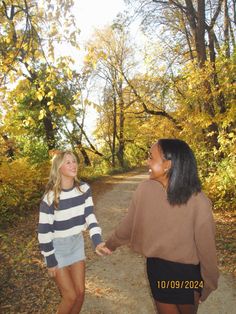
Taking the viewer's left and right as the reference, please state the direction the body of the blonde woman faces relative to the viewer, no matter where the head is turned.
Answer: facing the viewer and to the right of the viewer

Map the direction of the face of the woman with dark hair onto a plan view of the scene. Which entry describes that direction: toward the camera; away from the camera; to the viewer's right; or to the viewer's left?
to the viewer's left

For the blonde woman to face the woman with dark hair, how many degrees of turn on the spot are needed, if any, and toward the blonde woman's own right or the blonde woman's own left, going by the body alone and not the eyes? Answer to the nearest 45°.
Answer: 0° — they already face them

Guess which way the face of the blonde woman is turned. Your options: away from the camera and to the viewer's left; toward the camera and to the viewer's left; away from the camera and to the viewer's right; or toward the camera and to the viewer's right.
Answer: toward the camera and to the viewer's right
